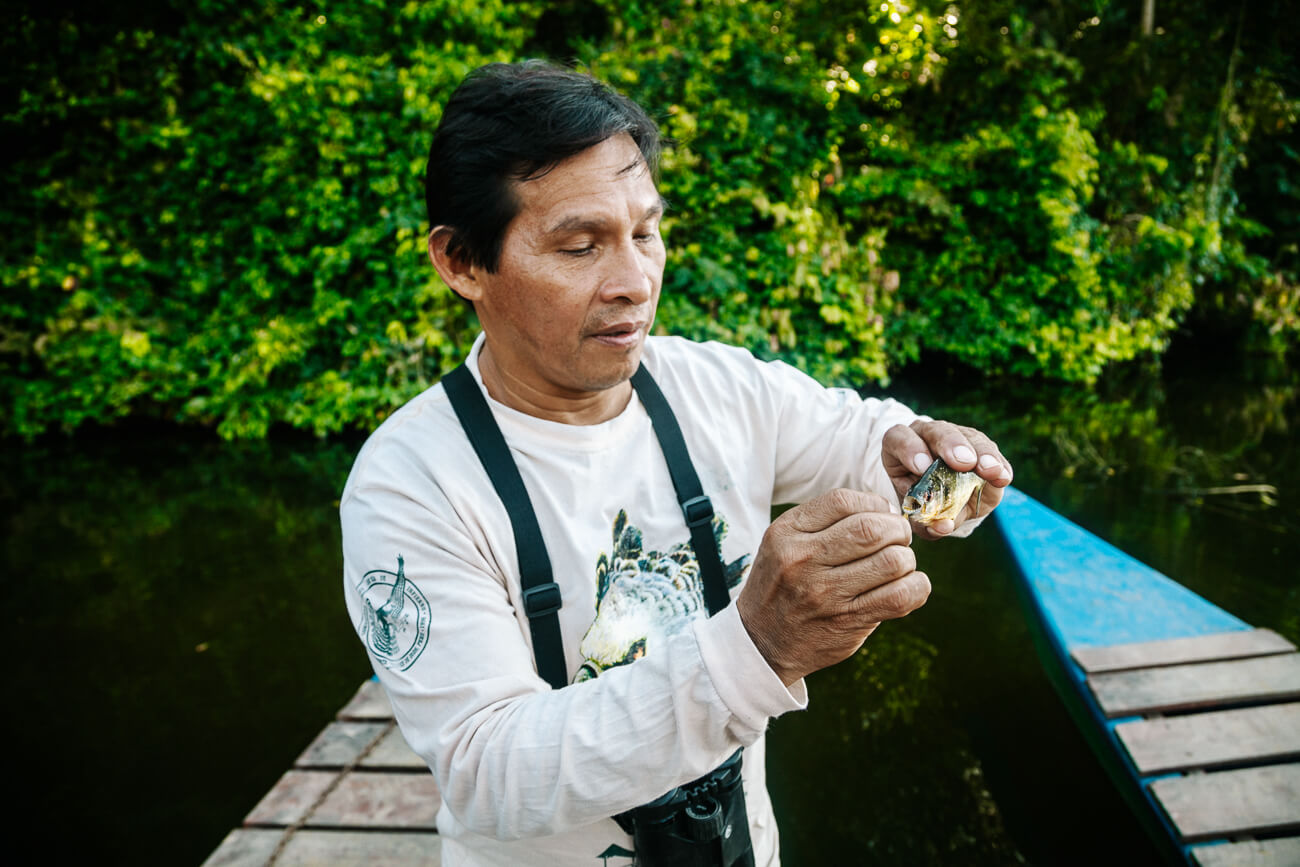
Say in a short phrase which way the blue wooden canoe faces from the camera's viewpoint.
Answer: facing away from the viewer and to the left of the viewer

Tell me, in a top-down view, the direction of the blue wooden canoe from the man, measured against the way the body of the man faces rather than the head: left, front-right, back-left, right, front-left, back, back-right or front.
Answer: left

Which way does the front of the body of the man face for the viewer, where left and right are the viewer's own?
facing the viewer and to the right of the viewer

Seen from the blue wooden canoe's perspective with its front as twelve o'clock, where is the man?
The man is roughly at 8 o'clock from the blue wooden canoe.
